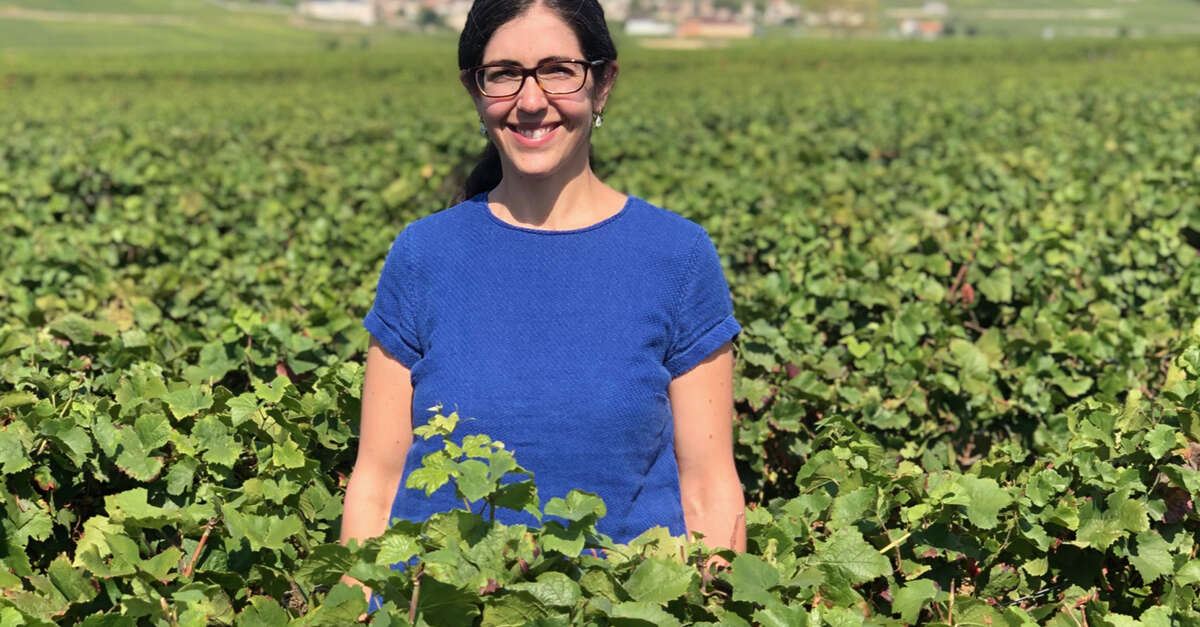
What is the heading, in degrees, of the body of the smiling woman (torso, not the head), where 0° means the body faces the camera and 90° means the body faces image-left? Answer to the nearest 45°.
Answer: approximately 0°
